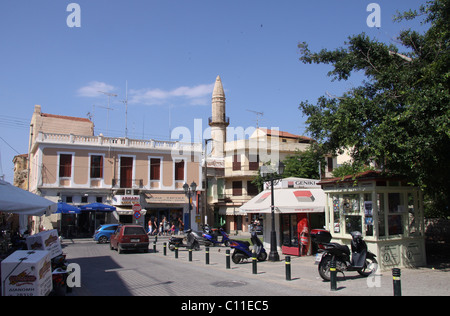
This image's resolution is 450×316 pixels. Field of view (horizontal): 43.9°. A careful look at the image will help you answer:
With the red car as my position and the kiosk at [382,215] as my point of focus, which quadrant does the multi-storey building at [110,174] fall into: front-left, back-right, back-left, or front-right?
back-left

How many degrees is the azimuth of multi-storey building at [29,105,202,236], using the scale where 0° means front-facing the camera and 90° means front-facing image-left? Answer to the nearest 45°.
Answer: approximately 0°

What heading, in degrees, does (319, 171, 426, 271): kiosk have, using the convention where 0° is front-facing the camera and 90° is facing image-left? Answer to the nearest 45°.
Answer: approximately 45°

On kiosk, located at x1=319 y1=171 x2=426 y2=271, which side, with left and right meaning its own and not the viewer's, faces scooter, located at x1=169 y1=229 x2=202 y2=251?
right

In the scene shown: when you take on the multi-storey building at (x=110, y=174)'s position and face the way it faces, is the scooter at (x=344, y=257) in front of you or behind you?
in front
